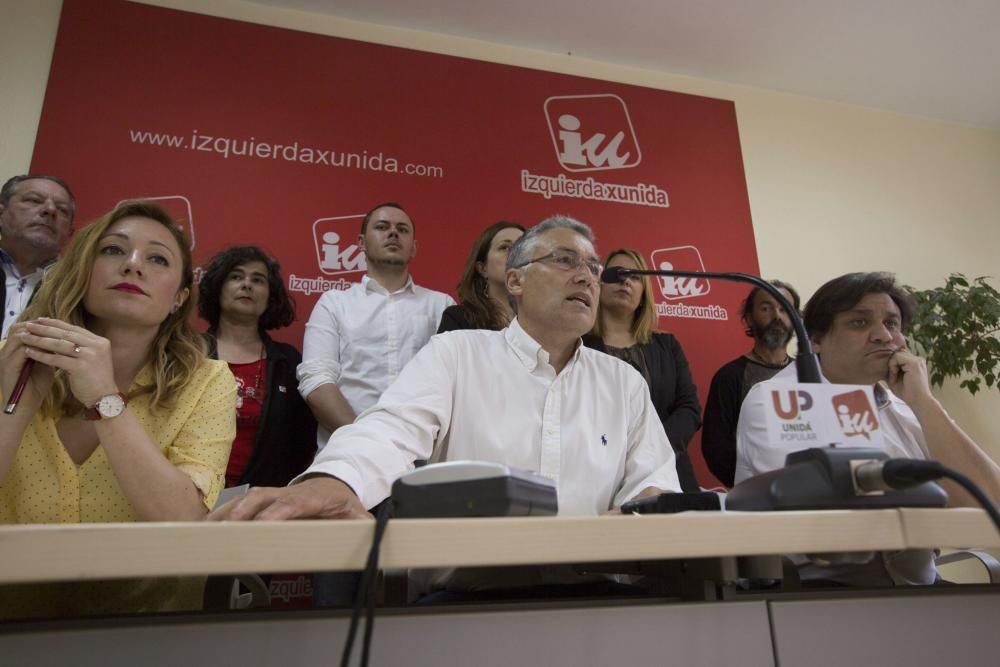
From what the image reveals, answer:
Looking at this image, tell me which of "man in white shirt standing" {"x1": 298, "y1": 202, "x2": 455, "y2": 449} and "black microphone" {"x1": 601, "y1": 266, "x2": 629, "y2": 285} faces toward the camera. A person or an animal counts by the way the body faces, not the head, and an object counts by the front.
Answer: the man in white shirt standing

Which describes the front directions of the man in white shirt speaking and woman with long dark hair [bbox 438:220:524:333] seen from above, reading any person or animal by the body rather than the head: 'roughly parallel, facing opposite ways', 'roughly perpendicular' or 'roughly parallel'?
roughly parallel

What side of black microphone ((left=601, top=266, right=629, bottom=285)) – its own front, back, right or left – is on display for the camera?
left

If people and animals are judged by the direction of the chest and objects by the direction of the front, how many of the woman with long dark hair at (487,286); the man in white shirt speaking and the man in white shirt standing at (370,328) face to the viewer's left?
0

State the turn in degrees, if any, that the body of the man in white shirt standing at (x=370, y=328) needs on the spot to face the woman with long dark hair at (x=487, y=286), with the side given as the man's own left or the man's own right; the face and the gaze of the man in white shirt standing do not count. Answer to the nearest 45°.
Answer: approximately 90° to the man's own left

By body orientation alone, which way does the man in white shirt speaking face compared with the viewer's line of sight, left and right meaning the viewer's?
facing the viewer and to the right of the viewer

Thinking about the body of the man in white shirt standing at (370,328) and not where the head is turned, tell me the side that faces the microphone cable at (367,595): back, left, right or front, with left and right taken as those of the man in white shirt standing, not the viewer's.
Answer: front

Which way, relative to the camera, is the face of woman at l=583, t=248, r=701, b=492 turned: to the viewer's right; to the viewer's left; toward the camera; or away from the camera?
toward the camera

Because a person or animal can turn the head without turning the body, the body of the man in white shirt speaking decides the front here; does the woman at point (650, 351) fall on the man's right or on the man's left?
on the man's left

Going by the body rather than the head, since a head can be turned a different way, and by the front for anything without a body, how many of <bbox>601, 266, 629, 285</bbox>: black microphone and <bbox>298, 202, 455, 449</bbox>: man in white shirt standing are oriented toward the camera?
1

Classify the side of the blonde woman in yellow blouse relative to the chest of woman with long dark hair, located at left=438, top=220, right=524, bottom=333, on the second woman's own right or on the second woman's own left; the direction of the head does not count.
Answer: on the second woman's own right

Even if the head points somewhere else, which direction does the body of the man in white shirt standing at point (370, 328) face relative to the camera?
toward the camera

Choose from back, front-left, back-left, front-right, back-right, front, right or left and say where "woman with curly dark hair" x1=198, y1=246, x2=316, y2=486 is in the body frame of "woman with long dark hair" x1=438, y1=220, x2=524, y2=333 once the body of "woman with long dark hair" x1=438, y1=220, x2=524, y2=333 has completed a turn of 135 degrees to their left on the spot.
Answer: left

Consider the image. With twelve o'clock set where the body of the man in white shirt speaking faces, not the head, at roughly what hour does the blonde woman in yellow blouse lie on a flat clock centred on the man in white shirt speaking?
The blonde woman in yellow blouse is roughly at 4 o'clock from the man in white shirt speaking.

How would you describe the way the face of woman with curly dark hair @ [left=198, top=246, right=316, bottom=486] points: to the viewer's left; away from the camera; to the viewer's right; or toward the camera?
toward the camera

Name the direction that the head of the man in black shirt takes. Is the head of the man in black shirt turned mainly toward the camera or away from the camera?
toward the camera

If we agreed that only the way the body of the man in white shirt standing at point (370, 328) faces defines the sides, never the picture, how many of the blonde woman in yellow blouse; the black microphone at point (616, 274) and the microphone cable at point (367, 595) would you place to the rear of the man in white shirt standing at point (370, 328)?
0

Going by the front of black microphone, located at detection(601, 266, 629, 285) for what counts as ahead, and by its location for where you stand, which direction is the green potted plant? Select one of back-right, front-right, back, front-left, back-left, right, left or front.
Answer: back-right
